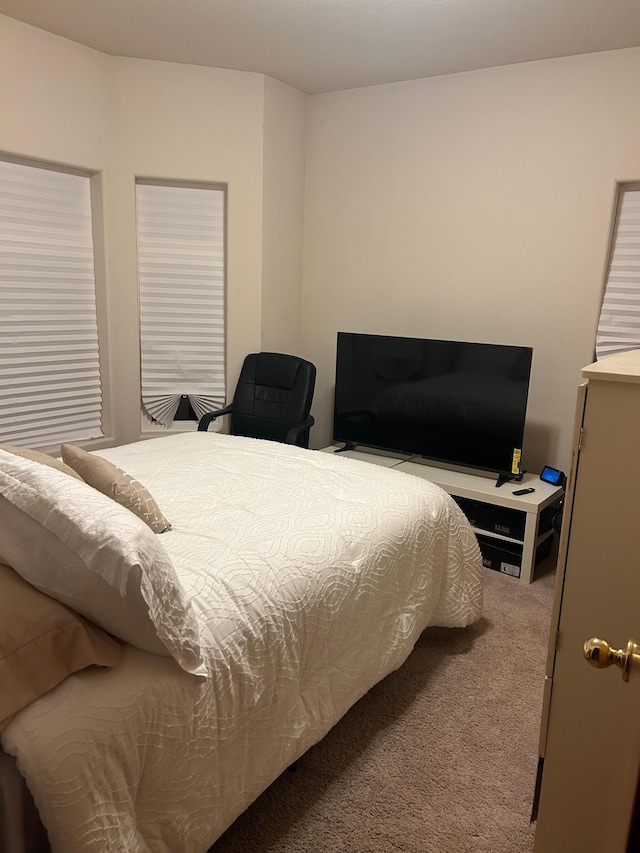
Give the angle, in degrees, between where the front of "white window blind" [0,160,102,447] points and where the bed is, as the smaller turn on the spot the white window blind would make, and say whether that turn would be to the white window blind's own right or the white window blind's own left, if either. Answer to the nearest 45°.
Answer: approximately 45° to the white window blind's own right

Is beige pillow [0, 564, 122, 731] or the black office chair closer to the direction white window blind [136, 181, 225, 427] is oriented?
the beige pillow

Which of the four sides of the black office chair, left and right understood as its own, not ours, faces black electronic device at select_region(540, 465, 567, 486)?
left

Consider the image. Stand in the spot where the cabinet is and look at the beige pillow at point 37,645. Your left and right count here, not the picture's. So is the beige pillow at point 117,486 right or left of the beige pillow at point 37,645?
right

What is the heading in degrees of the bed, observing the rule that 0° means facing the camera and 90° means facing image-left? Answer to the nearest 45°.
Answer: approximately 225°

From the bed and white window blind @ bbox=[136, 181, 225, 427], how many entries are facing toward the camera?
1

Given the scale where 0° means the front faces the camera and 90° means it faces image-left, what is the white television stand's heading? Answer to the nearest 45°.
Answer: approximately 45°

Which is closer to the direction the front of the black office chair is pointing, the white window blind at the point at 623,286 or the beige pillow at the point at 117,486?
the beige pillow

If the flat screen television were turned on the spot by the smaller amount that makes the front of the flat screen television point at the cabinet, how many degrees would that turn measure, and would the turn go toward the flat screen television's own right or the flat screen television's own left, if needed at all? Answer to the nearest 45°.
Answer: approximately 45° to the flat screen television's own left

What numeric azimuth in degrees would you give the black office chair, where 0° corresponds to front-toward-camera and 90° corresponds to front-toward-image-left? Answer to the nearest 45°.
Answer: approximately 45°

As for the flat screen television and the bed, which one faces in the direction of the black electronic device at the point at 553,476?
the bed

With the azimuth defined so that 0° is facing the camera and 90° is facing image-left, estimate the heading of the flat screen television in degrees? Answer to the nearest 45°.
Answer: approximately 45°
